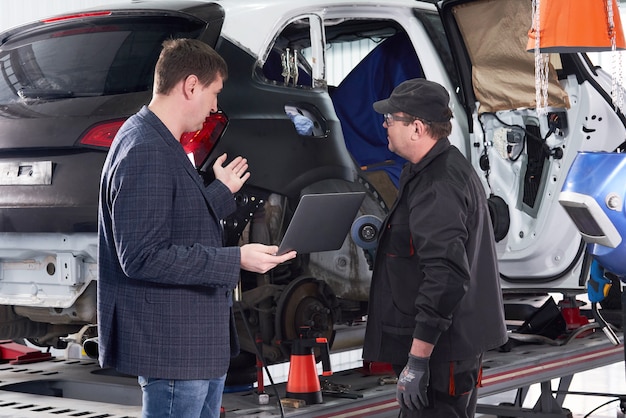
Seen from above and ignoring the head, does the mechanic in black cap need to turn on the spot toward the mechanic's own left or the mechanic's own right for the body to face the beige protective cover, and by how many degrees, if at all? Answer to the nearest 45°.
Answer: approximately 90° to the mechanic's own right

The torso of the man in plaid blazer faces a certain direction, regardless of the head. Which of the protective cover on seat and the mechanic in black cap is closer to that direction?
the mechanic in black cap

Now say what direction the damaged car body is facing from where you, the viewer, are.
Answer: facing away from the viewer and to the right of the viewer

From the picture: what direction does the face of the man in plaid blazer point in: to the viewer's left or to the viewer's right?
to the viewer's right

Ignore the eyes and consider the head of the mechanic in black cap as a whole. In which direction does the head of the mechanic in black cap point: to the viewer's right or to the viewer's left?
to the viewer's left

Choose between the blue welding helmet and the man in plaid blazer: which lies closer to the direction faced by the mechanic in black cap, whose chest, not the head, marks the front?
the man in plaid blazer

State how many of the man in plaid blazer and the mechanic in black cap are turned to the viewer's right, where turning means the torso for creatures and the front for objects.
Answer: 1

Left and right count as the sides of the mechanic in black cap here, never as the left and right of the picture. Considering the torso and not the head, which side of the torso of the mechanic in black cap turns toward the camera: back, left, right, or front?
left

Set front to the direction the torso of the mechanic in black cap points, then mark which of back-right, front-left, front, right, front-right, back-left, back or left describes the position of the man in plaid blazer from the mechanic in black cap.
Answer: front-left

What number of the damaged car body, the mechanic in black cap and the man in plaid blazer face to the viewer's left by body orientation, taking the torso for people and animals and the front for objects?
1

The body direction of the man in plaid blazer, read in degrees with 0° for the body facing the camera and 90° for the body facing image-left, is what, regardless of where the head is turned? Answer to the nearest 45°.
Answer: approximately 270°

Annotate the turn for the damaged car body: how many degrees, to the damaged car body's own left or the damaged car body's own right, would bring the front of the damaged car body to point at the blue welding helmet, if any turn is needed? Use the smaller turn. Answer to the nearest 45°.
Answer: approximately 90° to the damaged car body's own right

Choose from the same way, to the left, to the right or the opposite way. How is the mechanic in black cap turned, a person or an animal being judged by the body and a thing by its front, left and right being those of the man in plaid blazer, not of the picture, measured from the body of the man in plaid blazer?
the opposite way
